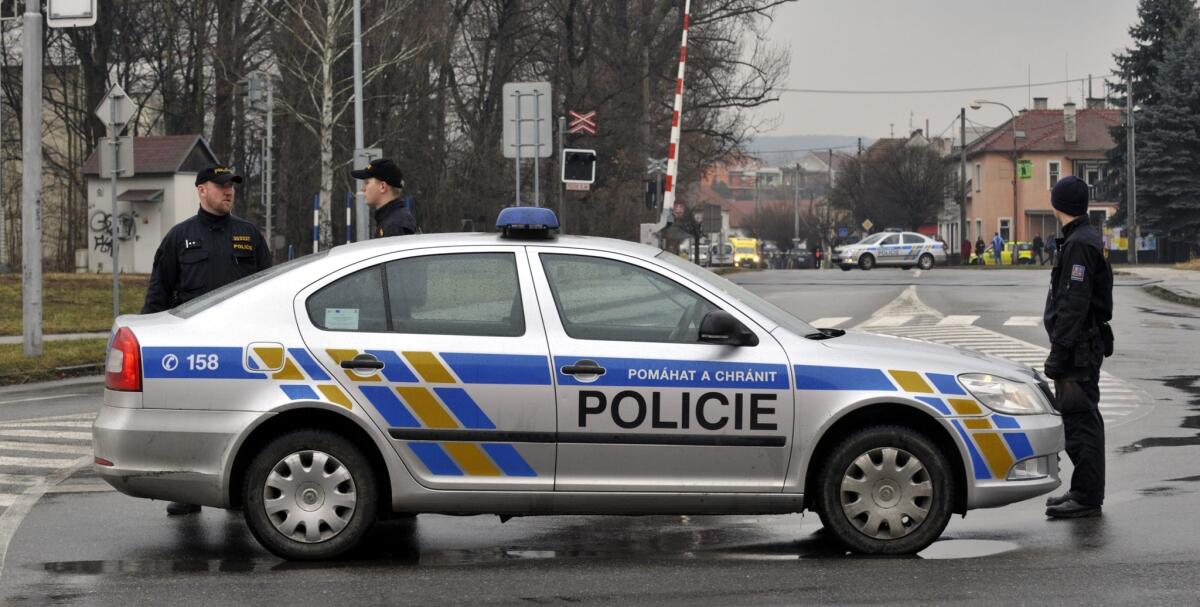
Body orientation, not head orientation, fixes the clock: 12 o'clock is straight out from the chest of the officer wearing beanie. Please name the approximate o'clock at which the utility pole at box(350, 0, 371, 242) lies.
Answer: The utility pole is roughly at 2 o'clock from the officer wearing beanie.

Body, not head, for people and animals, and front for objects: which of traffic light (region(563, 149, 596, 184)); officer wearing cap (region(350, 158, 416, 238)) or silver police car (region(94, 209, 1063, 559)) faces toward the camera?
the traffic light

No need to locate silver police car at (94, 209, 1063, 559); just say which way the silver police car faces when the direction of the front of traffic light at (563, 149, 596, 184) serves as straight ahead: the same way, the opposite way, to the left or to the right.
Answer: to the left

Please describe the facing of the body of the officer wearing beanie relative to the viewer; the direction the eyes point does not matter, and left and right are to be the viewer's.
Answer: facing to the left of the viewer

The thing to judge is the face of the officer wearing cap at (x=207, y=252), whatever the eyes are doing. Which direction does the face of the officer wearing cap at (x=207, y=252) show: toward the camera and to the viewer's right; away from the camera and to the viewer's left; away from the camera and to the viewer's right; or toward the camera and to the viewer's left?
toward the camera and to the viewer's right

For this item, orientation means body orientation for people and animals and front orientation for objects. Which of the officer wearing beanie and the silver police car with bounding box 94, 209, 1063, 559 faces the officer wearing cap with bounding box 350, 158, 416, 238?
the officer wearing beanie

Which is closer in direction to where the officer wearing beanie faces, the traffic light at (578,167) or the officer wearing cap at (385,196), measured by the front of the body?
the officer wearing cap

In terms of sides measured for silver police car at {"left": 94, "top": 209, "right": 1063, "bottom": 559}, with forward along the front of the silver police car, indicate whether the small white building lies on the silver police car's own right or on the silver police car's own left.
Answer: on the silver police car's own left

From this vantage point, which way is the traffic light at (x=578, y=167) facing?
toward the camera

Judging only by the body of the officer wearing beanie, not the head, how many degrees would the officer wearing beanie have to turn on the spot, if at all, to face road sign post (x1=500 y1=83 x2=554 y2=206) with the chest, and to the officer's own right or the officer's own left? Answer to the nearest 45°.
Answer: approximately 45° to the officer's own right

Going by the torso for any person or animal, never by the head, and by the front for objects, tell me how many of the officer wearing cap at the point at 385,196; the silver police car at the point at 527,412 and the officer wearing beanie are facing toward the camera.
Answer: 0

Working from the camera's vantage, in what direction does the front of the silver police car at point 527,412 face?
facing to the right of the viewer

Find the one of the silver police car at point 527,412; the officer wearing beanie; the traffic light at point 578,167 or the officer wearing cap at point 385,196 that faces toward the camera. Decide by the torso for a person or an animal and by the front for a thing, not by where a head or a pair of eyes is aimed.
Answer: the traffic light

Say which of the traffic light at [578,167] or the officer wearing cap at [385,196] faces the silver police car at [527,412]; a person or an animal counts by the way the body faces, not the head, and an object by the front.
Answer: the traffic light

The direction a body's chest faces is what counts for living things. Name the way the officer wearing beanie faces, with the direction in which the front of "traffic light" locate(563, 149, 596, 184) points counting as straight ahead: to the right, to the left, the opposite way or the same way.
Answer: to the right

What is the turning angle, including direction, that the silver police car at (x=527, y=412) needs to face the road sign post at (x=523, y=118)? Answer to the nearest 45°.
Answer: approximately 90° to its left
